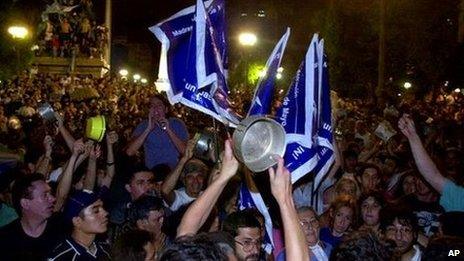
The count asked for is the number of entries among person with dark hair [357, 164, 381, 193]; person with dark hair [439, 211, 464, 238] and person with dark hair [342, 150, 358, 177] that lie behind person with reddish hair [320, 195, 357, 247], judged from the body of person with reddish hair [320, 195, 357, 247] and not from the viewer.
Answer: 2

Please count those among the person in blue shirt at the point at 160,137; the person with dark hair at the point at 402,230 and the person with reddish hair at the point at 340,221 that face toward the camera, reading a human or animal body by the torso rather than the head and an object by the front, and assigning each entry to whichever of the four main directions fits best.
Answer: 3

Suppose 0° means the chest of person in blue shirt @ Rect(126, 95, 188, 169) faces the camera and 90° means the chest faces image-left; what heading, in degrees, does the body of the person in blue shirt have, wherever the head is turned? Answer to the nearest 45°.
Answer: approximately 0°

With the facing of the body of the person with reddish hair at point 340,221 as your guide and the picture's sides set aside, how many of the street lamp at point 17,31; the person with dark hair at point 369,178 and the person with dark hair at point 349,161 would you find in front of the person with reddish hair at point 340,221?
0

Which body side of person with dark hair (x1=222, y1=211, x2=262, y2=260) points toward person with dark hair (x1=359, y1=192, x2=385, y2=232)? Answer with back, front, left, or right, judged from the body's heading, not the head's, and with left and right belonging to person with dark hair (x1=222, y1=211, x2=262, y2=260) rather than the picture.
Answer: left

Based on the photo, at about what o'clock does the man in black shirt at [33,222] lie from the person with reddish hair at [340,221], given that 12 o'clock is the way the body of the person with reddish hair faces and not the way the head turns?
The man in black shirt is roughly at 2 o'clock from the person with reddish hair.

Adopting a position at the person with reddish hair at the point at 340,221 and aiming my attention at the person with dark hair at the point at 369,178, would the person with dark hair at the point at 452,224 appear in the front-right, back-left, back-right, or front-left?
back-right

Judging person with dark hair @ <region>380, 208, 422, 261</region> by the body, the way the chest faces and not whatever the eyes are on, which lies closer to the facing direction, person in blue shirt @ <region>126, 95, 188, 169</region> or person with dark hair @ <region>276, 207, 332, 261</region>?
the person with dark hair

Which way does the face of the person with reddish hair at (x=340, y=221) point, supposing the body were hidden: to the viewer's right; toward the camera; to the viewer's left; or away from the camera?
toward the camera

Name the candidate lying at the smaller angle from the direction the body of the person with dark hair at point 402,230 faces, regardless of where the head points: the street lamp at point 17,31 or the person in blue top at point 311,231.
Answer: the person in blue top

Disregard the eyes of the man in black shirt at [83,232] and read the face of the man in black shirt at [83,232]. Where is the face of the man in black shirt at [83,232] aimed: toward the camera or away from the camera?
toward the camera

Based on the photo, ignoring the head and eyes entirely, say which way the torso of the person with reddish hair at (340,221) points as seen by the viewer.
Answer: toward the camera

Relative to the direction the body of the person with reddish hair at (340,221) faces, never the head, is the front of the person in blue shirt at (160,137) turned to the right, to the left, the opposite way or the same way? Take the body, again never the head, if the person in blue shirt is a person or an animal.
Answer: the same way

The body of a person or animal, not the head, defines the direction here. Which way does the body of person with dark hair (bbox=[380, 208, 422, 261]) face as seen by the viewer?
toward the camera

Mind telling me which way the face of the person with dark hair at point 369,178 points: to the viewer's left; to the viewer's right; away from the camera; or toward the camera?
toward the camera

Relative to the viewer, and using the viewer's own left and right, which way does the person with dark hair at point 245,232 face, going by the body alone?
facing the viewer and to the right of the viewer

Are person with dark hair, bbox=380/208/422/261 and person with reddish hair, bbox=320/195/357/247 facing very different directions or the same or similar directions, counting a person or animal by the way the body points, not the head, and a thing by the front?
same or similar directions
